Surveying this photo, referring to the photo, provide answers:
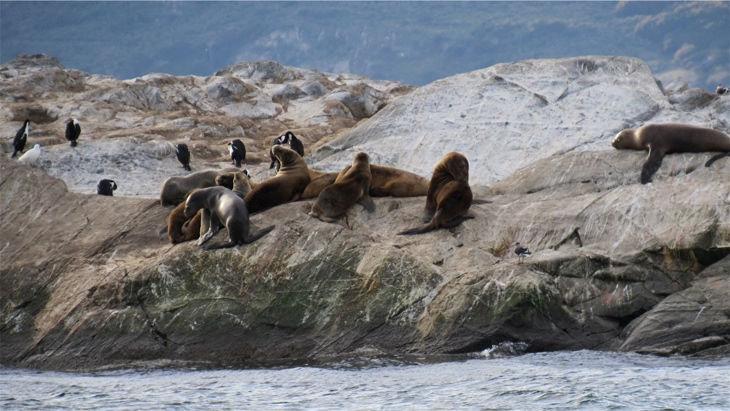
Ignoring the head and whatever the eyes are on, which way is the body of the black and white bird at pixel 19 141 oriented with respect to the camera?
to the viewer's right

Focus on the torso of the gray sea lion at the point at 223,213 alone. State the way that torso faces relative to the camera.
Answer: to the viewer's left

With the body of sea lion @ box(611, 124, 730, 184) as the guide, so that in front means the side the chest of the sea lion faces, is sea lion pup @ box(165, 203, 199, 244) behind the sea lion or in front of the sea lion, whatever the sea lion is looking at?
in front

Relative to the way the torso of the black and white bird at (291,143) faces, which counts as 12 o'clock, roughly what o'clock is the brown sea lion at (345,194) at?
The brown sea lion is roughly at 9 o'clock from the black and white bird.

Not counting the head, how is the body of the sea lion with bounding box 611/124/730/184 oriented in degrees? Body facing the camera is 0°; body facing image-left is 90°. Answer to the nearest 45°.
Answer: approximately 90°
